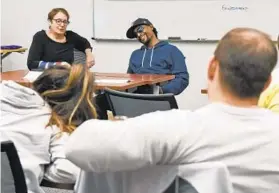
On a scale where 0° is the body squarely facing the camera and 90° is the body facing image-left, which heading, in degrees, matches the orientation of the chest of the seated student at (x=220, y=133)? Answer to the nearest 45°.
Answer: approximately 180°

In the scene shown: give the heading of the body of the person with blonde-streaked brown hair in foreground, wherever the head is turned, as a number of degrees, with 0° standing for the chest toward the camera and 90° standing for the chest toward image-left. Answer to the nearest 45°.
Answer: approximately 225°

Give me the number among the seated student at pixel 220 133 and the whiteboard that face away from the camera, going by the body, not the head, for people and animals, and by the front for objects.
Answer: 1

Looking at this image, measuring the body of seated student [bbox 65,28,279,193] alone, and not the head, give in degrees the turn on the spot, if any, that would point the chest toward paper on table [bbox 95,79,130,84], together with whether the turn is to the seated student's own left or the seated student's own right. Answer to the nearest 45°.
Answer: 0° — they already face it

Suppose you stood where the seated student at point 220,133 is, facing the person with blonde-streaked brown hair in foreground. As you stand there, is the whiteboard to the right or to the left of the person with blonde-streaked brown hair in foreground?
right

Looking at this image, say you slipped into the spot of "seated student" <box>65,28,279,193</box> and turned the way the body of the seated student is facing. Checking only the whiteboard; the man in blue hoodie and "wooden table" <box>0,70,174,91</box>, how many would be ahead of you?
3

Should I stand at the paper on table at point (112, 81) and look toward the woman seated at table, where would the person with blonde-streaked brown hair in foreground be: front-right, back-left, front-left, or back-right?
back-left

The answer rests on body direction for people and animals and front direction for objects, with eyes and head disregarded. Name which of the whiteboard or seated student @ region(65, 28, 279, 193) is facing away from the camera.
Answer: the seated student

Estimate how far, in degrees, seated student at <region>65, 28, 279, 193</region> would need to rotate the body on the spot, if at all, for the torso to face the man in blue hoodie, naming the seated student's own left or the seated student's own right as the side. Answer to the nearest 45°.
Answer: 0° — they already face them

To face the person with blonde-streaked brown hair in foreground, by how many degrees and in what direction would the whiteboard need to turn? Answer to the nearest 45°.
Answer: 0° — it already faces them
